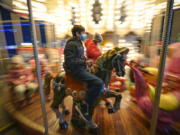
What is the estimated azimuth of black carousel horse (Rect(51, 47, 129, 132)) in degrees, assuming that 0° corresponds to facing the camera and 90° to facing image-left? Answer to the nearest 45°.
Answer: approximately 270°

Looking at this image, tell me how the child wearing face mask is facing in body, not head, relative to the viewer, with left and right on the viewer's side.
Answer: facing to the right of the viewer
